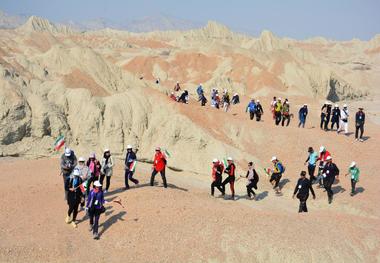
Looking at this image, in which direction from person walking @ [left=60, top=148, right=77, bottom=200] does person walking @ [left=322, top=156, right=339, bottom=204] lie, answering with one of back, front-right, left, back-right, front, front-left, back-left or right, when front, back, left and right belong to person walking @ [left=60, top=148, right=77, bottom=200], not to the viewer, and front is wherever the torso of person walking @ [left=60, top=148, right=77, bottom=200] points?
left

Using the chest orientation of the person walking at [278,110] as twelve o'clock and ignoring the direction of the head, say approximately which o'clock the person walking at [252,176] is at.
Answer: the person walking at [252,176] is roughly at 12 o'clock from the person walking at [278,110].

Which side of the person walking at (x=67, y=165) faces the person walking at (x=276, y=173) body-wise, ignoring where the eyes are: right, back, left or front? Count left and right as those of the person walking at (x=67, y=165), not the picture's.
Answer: left

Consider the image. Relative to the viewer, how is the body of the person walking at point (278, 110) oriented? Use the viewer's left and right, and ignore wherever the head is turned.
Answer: facing the viewer

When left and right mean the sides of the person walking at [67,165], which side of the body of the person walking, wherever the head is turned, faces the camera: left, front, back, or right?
front

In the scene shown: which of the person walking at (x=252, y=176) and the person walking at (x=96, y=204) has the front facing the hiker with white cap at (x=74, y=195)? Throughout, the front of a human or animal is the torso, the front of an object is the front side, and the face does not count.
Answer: the person walking at (x=252, y=176)

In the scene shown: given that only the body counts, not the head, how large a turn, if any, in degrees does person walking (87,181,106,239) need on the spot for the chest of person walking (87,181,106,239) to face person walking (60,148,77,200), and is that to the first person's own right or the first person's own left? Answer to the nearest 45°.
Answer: approximately 135° to the first person's own right

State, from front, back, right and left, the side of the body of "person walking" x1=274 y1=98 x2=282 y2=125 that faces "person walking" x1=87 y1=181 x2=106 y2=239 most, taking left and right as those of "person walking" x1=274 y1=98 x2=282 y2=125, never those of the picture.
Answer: front

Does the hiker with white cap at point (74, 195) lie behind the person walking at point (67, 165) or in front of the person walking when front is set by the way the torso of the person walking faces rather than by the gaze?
in front

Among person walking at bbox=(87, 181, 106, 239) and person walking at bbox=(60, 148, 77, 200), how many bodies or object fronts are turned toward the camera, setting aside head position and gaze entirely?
2

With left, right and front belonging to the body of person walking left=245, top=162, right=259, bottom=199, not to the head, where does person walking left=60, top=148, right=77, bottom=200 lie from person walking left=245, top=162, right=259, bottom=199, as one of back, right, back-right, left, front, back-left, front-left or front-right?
front
